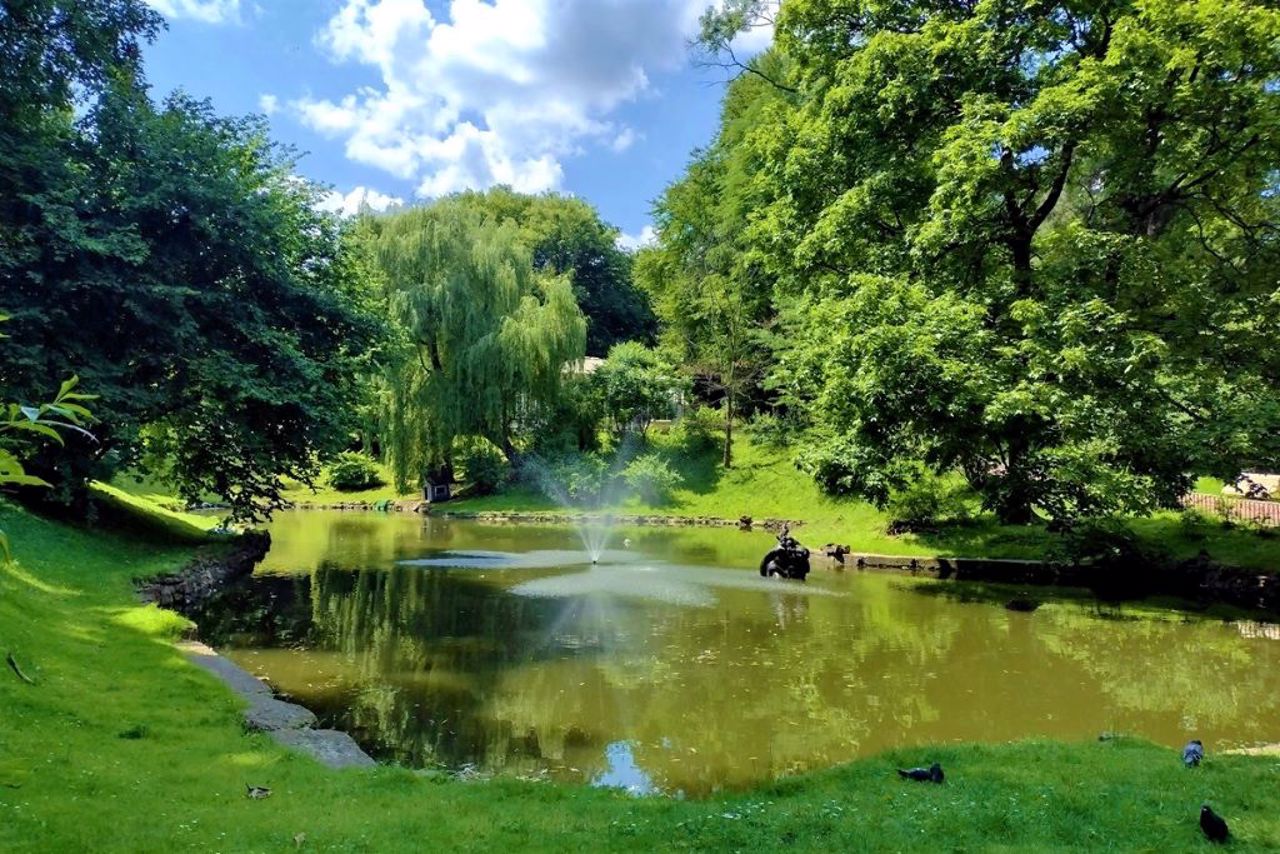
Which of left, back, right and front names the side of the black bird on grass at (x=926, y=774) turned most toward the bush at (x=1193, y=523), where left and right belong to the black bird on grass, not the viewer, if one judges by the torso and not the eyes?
left

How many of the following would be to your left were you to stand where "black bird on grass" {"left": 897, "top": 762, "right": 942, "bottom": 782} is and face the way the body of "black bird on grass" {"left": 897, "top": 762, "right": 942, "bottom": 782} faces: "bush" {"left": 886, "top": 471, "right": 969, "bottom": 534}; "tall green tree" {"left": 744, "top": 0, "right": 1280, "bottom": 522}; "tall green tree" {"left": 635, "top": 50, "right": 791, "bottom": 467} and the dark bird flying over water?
4

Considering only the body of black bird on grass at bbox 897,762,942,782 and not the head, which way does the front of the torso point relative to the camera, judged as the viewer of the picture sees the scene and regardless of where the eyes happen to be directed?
to the viewer's right

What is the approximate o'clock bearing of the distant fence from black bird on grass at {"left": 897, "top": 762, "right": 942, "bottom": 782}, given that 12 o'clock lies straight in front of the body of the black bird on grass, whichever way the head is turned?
The distant fence is roughly at 10 o'clock from the black bird on grass.

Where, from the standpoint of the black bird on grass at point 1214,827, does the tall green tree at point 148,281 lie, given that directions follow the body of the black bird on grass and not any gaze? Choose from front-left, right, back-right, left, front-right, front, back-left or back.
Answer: front

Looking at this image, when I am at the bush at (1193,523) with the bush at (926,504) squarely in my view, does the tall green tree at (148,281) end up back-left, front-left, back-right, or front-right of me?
front-left

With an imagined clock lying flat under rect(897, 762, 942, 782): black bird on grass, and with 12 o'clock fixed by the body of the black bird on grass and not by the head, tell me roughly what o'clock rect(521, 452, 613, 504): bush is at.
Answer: The bush is roughly at 8 o'clock from the black bird on grass.

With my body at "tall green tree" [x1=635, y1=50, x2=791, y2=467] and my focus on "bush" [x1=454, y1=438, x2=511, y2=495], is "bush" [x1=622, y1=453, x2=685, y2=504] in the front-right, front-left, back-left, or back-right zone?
front-left

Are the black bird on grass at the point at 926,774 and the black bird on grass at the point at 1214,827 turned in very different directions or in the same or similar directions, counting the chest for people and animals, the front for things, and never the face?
very different directions
